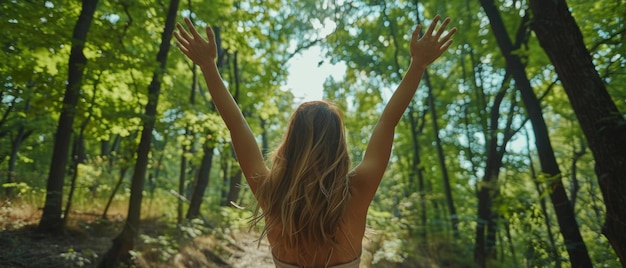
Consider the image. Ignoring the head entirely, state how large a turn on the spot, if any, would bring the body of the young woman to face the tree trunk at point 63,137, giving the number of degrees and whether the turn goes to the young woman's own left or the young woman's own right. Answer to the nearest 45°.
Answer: approximately 45° to the young woman's own left

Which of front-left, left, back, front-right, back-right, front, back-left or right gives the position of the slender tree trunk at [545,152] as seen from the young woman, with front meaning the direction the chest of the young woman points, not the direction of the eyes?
front-right

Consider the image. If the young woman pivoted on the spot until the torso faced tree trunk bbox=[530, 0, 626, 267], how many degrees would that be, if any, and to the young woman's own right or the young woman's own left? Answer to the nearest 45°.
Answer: approximately 45° to the young woman's own right

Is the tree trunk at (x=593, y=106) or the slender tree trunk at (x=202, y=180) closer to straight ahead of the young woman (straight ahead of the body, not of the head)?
the slender tree trunk

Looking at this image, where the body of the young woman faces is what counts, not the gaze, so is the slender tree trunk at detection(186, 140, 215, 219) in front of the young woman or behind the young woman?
in front

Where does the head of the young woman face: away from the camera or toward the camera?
away from the camera

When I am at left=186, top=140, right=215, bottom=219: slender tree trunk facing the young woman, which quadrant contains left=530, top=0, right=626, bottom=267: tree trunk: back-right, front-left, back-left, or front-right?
front-left

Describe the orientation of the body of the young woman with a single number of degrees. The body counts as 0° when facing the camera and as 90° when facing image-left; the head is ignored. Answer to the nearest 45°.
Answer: approximately 180°

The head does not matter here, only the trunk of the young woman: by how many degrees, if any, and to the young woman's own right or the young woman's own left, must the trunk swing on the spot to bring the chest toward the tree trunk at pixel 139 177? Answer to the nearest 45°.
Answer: approximately 45° to the young woman's own left
